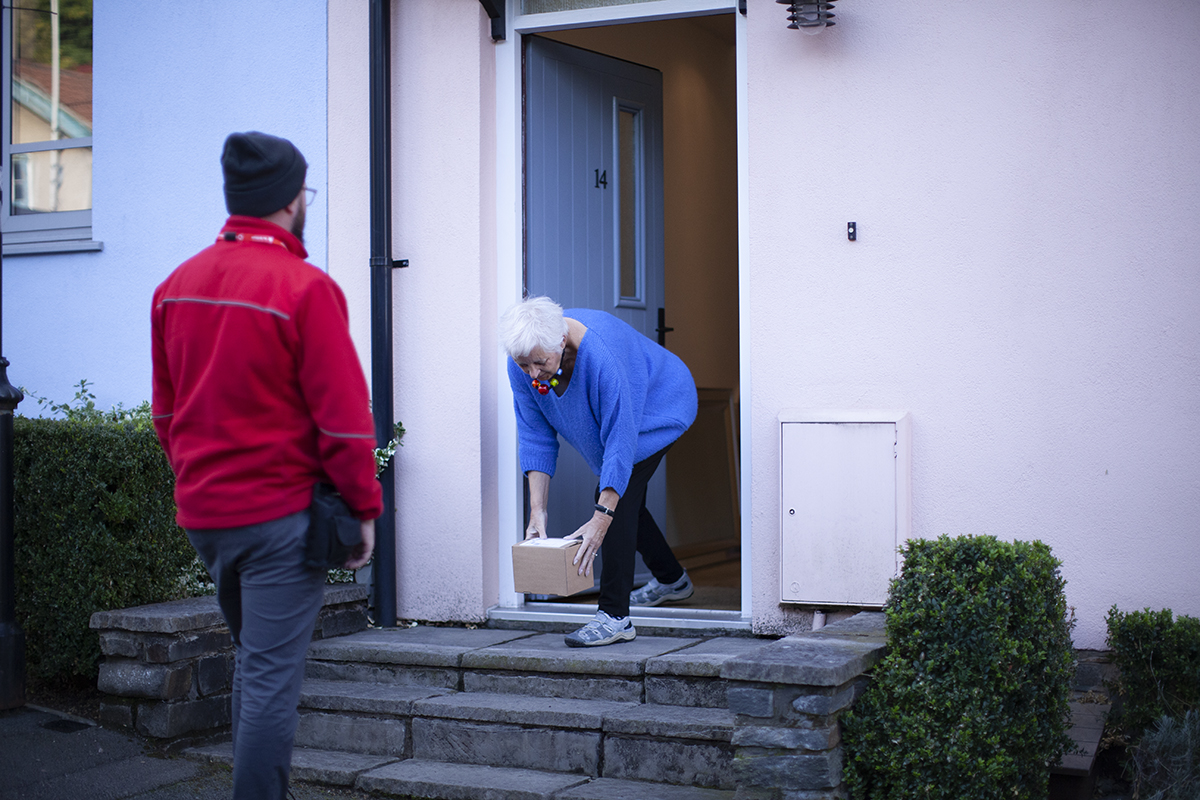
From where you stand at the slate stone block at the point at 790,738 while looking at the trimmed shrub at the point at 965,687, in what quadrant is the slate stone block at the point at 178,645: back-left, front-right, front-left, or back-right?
back-left

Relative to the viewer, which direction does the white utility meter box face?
toward the camera

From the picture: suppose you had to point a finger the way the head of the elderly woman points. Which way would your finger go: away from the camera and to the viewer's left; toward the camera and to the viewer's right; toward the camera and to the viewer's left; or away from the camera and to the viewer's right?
toward the camera and to the viewer's left

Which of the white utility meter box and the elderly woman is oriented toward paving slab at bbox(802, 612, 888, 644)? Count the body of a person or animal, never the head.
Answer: the white utility meter box

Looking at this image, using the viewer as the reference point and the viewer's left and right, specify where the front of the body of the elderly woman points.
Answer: facing the viewer and to the left of the viewer

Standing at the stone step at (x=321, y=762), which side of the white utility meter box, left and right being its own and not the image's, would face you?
right

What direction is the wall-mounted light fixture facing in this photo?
toward the camera

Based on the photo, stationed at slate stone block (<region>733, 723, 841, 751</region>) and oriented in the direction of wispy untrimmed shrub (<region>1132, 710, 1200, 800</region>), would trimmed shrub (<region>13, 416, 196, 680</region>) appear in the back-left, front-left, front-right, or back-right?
back-left

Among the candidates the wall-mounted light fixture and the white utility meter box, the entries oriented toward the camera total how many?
2

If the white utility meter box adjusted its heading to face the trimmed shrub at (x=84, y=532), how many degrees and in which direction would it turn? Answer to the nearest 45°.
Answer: approximately 90° to its right

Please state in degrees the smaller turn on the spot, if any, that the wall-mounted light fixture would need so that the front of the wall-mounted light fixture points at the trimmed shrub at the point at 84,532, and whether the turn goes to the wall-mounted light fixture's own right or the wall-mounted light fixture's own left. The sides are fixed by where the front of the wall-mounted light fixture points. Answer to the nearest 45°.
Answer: approximately 90° to the wall-mounted light fixture's own right
